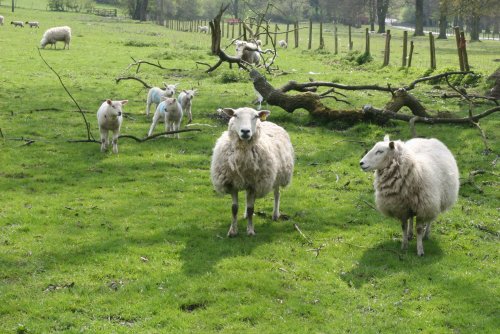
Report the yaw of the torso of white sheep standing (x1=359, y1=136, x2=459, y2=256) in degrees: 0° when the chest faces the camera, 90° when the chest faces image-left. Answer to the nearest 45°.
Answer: approximately 45°

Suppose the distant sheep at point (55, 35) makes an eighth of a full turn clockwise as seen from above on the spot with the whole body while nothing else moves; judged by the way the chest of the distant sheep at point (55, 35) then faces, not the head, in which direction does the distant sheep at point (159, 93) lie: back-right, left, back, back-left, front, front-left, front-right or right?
back-left

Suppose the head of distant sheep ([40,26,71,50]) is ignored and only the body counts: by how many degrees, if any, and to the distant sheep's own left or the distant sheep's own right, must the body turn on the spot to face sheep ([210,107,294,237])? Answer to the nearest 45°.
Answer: approximately 90° to the distant sheep's own left

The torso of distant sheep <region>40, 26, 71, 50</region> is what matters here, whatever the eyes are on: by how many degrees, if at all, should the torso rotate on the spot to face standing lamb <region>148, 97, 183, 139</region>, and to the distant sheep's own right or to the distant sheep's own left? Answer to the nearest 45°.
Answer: approximately 90° to the distant sheep's own left

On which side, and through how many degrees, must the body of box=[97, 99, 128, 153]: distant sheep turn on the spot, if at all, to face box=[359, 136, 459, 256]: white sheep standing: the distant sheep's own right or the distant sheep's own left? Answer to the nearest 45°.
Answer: approximately 45° to the distant sheep's own left

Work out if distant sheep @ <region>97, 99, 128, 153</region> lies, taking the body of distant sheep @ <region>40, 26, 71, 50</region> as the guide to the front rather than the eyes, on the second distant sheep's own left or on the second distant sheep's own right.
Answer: on the second distant sheep's own left

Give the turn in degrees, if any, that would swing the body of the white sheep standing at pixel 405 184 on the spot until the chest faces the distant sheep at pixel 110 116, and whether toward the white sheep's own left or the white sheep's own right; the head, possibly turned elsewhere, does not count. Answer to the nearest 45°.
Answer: approximately 90° to the white sheep's own right

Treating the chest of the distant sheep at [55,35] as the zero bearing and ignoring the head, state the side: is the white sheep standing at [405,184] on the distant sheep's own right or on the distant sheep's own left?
on the distant sheep's own left

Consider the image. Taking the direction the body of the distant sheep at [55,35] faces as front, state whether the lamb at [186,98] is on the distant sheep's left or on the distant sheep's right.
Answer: on the distant sheep's left

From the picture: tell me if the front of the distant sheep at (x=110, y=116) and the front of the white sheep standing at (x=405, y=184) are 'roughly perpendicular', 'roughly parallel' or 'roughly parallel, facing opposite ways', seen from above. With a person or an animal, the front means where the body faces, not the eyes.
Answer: roughly perpendicular

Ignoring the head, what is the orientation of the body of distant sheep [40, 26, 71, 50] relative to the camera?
to the viewer's left
